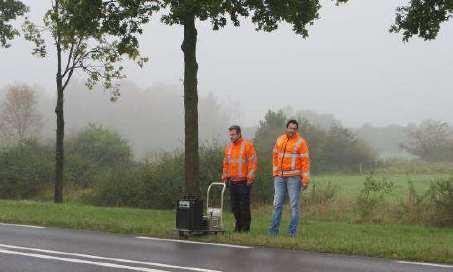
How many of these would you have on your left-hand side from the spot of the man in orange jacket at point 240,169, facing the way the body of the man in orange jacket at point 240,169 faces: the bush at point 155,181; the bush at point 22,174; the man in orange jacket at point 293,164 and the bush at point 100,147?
1

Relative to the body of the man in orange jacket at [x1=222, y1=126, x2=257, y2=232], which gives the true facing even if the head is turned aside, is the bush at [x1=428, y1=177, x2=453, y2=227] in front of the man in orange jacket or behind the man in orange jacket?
behind

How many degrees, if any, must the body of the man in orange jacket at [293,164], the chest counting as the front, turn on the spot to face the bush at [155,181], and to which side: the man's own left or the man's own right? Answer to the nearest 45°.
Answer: approximately 90° to the man's own right

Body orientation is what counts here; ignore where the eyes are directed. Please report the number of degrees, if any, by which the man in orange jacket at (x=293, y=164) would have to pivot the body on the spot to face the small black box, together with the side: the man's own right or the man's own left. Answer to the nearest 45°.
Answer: approximately 45° to the man's own right

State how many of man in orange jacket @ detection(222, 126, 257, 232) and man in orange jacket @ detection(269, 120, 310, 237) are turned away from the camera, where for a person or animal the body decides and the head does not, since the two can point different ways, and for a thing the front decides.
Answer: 0

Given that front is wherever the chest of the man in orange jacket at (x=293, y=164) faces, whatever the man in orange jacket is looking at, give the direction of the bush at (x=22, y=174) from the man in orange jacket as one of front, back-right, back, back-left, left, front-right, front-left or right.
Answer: right

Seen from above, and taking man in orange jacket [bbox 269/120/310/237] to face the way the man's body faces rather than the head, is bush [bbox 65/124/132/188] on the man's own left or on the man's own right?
on the man's own right

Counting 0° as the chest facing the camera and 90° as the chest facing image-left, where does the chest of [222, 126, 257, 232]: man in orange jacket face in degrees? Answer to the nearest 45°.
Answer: approximately 45°

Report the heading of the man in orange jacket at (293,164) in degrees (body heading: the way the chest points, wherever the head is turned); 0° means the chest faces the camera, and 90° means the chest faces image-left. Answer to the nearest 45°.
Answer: approximately 45°

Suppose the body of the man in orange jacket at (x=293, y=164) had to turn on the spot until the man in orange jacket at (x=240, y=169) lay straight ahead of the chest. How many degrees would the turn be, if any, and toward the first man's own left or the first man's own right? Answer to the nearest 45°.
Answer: approximately 90° to the first man's own right
